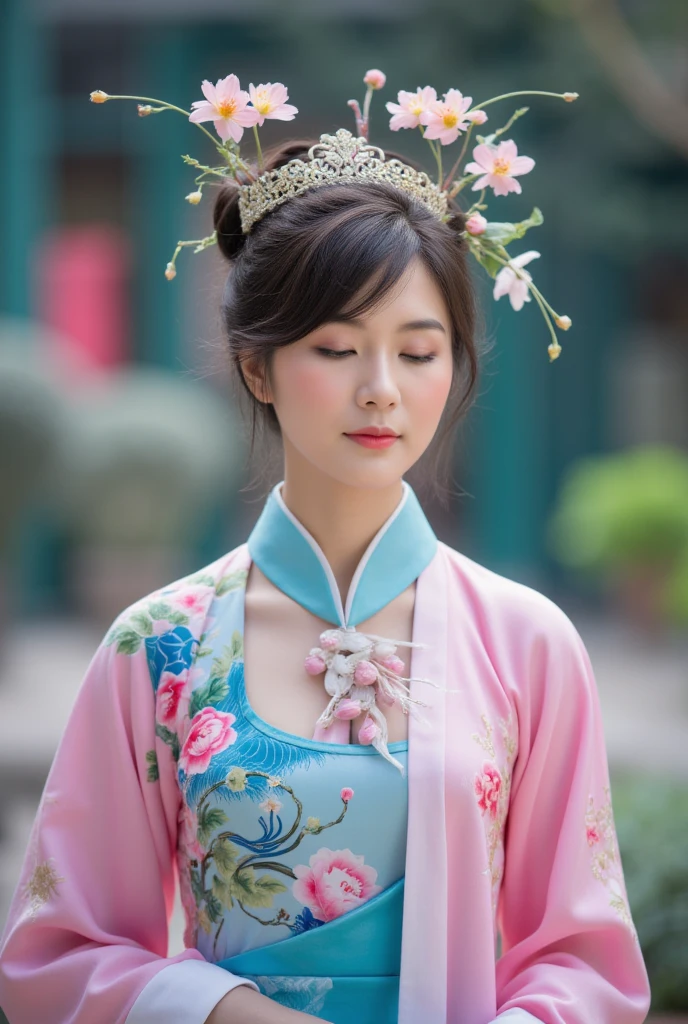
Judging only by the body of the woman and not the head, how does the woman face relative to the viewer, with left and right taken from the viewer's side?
facing the viewer

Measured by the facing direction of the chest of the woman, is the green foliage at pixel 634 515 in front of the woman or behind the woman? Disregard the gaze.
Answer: behind

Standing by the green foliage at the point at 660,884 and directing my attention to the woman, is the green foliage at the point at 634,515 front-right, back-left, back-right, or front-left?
back-right

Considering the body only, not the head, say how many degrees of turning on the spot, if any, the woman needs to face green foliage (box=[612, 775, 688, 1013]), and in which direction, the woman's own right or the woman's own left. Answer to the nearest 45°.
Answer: approximately 135° to the woman's own left
